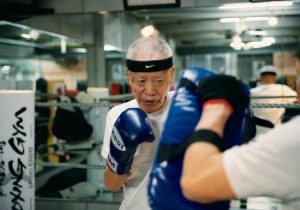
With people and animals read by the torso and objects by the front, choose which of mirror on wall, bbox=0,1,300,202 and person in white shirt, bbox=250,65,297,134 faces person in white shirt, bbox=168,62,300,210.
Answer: the mirror on wall

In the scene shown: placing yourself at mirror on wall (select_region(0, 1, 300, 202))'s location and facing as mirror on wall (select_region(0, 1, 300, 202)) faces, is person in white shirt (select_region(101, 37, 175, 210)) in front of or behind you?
in front

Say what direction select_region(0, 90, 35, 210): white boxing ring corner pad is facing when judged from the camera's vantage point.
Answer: facing the viewer

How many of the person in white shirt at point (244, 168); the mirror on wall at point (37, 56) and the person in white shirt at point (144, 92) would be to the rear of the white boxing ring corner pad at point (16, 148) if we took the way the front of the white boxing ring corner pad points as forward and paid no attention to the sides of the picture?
1

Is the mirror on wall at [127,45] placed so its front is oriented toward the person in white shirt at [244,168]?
yes

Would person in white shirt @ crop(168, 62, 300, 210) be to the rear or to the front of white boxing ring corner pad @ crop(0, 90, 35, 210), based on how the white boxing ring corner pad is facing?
to the front
